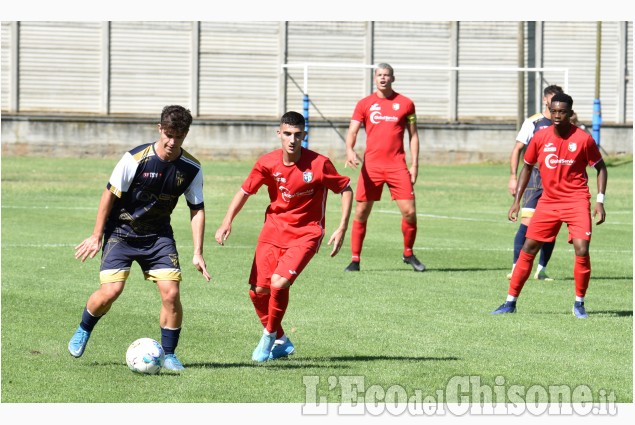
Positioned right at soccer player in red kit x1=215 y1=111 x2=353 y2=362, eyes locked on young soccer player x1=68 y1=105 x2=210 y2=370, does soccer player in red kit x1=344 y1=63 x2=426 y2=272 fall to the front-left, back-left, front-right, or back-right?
back-right

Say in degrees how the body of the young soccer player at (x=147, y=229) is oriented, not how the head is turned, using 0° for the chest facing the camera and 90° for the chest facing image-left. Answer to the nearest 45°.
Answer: approximately 0°

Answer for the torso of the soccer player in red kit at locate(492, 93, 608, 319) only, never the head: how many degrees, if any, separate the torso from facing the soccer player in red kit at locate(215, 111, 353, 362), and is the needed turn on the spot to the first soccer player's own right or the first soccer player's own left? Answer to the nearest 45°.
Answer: approximately 45° to the first soccer player's own right

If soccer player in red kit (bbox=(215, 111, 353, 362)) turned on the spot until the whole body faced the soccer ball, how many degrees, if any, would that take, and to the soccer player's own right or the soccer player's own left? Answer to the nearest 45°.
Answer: approximately 45° to the soccer player's own right

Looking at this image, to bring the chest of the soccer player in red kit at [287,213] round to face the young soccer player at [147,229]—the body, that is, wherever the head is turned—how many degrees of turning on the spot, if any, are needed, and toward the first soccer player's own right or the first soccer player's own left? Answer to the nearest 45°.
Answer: approximately 45° to the first soccer player's own right

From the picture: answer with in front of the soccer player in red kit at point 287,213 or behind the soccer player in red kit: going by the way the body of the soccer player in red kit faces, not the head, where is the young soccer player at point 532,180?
behind

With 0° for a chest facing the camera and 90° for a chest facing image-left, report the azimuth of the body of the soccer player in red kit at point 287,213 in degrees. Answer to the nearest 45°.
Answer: approximately 0°

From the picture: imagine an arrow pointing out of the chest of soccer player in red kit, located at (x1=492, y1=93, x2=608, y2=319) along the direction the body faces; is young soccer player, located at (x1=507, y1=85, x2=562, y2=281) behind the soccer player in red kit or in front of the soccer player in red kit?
behind

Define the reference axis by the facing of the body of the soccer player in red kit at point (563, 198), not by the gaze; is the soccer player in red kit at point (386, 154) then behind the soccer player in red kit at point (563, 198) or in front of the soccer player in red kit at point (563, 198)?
behind
